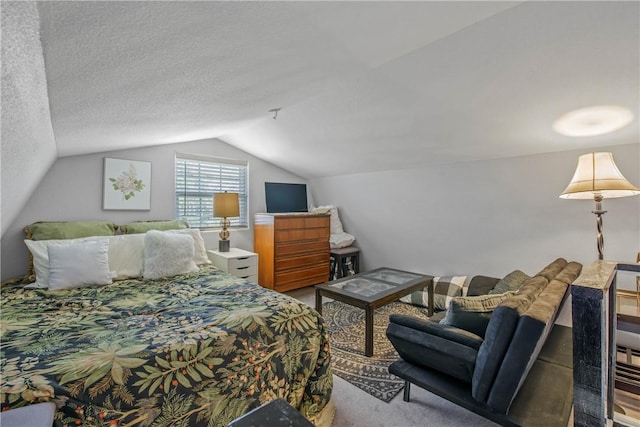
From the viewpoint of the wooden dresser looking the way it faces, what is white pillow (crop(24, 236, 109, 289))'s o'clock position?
The white pillow is roughly at 3 o'clock from the wooden dresser.

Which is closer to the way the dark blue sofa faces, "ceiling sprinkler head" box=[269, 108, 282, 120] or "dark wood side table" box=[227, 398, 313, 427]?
the ceiling sprinkler head

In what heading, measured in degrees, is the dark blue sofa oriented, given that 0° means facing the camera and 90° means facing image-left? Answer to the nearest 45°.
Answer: approximately 135°

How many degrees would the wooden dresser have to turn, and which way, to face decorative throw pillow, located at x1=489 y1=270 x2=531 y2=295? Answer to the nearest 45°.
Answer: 0° — it already faces it

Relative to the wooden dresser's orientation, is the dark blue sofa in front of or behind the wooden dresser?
in front

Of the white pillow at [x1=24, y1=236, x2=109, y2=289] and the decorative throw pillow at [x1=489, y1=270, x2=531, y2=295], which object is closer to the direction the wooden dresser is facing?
the decorative throw pillow

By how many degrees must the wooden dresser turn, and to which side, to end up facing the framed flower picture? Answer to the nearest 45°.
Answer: approximately 135° to its right

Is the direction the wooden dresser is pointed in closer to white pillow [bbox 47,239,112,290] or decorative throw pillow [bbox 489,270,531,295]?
the decorative throw pillow

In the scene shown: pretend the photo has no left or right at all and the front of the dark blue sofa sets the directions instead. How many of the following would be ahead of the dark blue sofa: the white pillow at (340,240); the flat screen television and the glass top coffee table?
3

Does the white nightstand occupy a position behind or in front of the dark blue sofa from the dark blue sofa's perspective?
in front

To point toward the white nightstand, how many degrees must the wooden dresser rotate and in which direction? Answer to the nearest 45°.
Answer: approximately 90° to its right

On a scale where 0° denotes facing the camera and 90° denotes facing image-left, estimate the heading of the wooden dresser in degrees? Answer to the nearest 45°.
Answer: approximately 315°

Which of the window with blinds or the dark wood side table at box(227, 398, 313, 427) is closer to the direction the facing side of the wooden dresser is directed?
the dark wood side table

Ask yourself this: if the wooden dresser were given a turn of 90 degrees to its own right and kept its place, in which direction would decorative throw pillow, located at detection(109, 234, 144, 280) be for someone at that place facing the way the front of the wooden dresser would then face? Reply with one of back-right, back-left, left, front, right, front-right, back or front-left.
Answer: front
